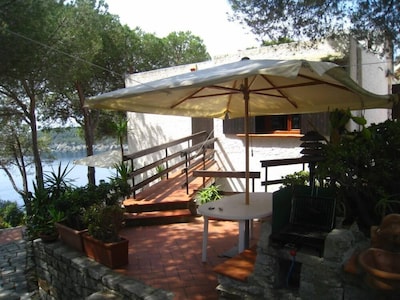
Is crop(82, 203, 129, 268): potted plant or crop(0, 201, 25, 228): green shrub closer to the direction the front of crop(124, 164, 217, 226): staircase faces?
the potted plant

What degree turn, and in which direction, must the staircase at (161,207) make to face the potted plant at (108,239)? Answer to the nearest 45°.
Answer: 0° — it already faces it

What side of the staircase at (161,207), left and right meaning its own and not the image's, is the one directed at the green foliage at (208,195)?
left

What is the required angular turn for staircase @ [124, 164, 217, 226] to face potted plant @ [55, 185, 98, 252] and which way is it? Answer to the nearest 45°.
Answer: approximately 45° to its right

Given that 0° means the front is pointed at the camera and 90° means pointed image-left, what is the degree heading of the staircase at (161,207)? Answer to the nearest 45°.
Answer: approximately 0°

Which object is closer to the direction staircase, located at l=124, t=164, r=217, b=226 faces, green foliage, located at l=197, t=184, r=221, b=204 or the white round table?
the white round table
